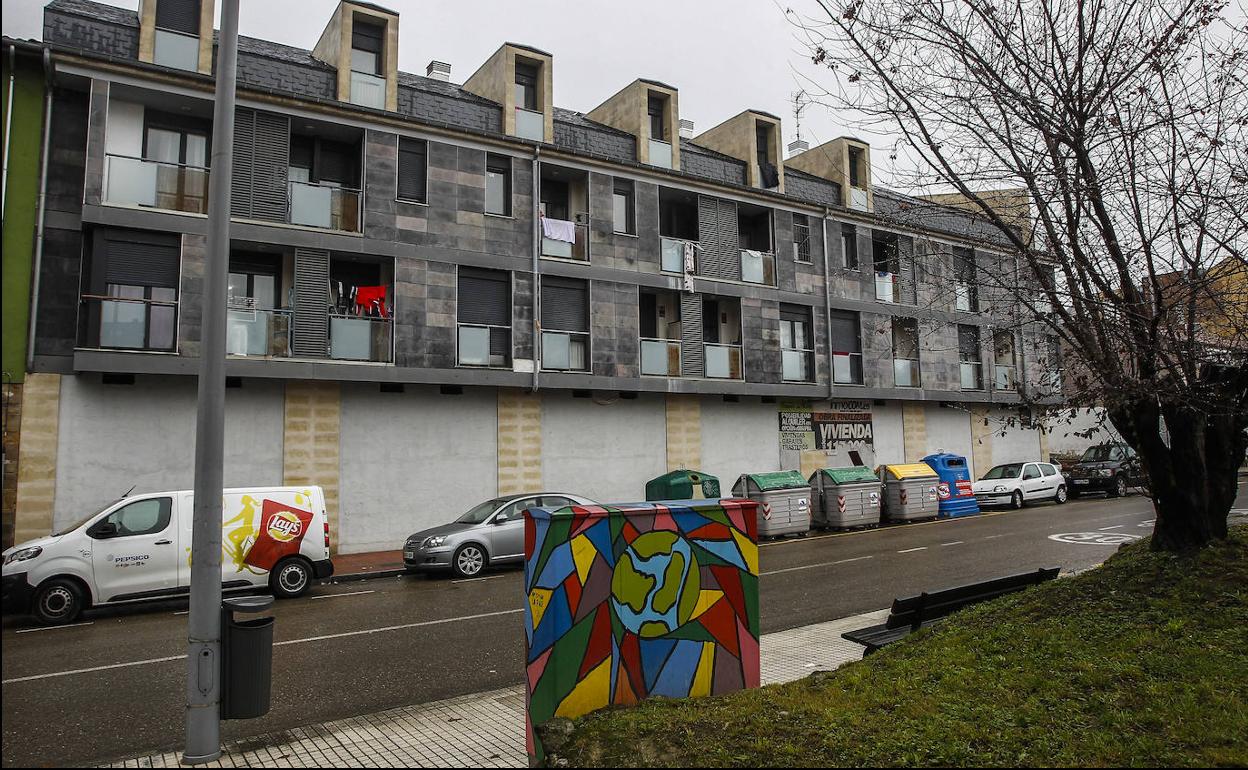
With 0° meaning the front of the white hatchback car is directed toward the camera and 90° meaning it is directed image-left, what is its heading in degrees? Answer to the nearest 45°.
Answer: approximately 45°

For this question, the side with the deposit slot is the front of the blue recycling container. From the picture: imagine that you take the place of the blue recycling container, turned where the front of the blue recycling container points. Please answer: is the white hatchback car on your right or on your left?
on your left

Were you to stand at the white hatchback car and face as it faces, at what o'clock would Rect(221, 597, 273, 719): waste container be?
The waste container is roughly at 11 o'clock from the white hatchback car.

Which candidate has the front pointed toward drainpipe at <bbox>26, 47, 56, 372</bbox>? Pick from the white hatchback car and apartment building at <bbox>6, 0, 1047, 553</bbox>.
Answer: the white hatchback car

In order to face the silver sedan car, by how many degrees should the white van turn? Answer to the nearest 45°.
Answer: approximately 180°

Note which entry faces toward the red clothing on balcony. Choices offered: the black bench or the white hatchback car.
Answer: the white hatchback car

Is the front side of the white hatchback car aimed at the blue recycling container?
yes

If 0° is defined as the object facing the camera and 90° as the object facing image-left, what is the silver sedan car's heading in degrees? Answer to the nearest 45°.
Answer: approximately 45°

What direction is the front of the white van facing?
to the viewer's left

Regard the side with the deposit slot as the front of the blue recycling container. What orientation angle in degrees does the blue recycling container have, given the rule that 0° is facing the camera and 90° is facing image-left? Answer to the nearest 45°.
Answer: approximately 315°

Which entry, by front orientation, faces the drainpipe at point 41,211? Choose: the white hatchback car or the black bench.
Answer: the white hatchback car
